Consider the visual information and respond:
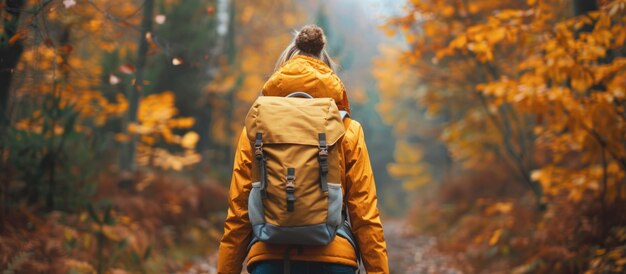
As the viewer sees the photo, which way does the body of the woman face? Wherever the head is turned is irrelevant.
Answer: away from the camera

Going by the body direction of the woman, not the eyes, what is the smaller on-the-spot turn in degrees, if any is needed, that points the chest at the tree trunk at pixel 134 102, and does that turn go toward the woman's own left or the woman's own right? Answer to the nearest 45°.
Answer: approximately 45° to the woman's own left

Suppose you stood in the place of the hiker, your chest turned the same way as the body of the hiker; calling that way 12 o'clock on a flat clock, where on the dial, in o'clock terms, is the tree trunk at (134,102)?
The tree trunk is roughly at 11 o'clock from the hiker.

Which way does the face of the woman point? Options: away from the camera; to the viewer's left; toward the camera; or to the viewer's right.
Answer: away from the camera

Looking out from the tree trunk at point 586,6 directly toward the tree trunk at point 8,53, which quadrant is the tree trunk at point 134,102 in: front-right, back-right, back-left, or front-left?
front-right

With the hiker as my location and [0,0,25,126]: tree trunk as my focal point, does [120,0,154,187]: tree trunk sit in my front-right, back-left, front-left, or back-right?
front-right

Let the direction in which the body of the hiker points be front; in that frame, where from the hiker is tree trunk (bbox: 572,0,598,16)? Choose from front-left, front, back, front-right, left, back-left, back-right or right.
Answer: front-right

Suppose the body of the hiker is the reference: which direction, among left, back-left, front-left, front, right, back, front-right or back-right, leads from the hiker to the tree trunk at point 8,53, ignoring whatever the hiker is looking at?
front-left

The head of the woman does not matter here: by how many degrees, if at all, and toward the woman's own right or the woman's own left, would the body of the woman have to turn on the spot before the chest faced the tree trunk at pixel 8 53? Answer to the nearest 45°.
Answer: approximately 45° to the woman's own left

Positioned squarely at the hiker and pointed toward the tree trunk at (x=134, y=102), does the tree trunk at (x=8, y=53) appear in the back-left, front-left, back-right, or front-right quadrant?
front-left

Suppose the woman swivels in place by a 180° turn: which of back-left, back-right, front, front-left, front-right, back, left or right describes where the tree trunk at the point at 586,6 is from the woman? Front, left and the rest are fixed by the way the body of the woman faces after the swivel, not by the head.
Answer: back-left
